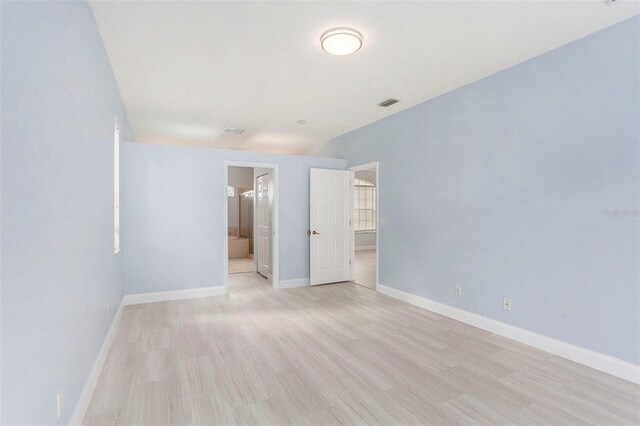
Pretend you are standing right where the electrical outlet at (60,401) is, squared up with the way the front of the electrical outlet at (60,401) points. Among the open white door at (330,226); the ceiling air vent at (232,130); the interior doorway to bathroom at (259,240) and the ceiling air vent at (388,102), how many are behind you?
0

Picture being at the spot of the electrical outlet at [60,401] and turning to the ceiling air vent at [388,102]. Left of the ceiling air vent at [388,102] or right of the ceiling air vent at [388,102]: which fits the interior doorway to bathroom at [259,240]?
left

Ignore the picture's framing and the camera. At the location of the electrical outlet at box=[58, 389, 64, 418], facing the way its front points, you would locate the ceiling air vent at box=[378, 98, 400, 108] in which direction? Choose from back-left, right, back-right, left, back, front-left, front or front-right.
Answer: front

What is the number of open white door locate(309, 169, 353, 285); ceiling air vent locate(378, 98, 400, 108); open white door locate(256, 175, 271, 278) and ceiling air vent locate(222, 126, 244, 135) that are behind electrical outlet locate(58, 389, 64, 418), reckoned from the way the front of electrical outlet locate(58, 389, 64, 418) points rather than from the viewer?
0

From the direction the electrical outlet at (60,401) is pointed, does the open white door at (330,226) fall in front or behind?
in front

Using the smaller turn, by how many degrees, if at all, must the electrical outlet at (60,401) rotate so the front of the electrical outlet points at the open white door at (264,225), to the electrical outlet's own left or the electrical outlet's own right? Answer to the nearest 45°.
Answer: approximately 45° to the electrical outlet's own left

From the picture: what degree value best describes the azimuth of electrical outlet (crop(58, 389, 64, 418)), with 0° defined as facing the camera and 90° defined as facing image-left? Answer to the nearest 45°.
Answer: approximately 270°

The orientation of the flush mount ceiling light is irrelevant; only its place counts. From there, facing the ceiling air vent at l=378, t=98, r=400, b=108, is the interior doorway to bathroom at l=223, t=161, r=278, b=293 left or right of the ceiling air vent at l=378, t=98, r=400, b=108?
left

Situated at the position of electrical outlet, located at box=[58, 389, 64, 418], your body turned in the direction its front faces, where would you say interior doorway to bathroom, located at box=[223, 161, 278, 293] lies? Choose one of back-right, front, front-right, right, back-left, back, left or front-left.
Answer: front-left

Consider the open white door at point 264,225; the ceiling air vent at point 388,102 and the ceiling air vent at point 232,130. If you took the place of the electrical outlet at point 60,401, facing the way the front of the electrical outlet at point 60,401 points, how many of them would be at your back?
0

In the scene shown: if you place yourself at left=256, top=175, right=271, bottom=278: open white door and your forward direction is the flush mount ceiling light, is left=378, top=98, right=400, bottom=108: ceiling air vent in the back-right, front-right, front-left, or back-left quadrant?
front-left

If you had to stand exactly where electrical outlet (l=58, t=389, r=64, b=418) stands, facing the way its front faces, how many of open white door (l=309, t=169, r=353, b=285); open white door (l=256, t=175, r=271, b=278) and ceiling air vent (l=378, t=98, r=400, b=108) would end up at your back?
0
